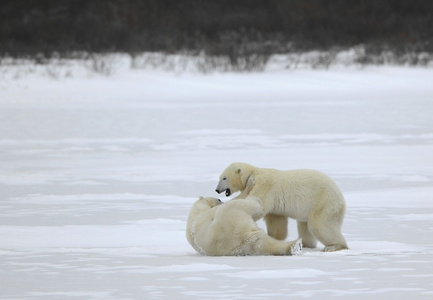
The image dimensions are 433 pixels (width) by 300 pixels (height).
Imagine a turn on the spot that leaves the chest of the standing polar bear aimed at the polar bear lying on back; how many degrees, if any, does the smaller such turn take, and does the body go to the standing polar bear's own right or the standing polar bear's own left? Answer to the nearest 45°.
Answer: approximately 45° to the standing polar bear's own left

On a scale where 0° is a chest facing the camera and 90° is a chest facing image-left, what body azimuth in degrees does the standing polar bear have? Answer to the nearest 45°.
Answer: approximately 90°
